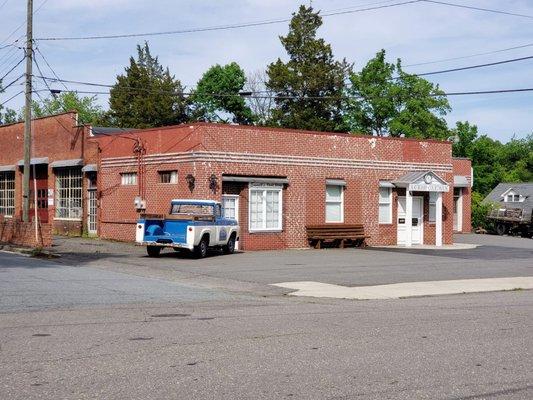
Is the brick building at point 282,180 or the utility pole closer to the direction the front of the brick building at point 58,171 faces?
the utility pole

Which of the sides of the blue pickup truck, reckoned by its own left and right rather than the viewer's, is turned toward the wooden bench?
front

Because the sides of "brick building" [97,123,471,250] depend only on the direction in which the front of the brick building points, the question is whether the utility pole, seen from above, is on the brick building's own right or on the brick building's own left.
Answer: on the brick building's own right

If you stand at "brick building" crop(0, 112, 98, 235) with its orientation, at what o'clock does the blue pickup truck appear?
The blue pickup truck is roughly at 10 o'clock from the brick building.

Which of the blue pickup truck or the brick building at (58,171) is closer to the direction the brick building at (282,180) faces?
the blue pickup truck

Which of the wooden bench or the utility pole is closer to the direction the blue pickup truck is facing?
the wooden bench

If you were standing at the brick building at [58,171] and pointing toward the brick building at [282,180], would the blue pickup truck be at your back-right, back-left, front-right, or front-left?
front-right

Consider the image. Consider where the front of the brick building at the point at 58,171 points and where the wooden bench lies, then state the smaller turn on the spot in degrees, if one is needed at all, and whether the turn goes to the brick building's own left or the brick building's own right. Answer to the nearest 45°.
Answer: approximately 90° to the brick building's own left

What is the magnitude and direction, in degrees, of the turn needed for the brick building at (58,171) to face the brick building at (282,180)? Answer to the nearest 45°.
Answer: approximately 90° to its left

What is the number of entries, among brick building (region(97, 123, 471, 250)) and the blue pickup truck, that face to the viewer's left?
0

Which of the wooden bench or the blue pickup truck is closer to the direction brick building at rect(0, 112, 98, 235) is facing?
the blue pickup truck

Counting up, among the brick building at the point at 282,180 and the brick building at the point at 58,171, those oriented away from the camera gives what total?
0

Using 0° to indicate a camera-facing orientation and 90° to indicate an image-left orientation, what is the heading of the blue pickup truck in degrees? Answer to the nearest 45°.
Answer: approximately 225°

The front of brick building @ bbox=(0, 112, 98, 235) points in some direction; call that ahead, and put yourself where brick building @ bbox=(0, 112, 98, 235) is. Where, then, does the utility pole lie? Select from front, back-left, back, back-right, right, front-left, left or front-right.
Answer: front-left

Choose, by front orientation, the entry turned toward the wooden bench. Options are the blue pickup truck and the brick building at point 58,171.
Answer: the blue pickup truck
